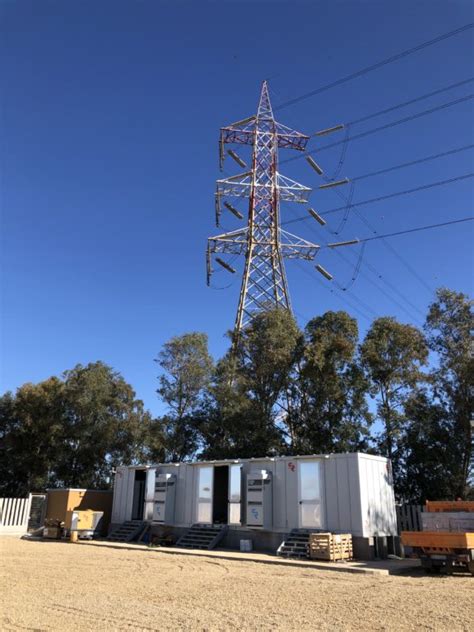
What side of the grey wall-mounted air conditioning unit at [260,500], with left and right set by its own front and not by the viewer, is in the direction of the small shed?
right

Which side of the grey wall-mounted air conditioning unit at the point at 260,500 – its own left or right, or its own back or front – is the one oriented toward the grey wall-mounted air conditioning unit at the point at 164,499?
right

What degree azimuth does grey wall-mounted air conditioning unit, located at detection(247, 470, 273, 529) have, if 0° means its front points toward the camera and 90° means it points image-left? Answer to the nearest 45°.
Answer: approximately 45°

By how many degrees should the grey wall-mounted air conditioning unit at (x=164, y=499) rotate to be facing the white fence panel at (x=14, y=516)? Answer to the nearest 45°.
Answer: approximately 90° to its right

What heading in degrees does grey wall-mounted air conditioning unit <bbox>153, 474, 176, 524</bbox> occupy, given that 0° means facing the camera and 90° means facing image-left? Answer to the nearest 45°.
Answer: approximately 45°
